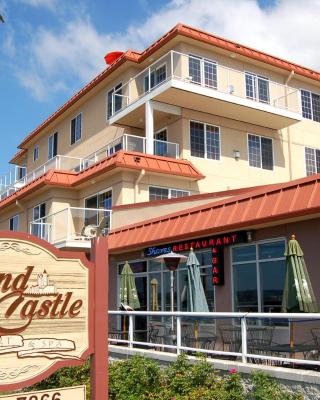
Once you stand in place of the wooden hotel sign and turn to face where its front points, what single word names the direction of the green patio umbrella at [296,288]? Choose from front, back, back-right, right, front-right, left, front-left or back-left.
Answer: back-left

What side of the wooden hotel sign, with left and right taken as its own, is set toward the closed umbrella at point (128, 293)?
back

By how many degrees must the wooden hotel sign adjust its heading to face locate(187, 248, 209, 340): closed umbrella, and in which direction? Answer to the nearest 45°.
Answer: approximately 135° to its left

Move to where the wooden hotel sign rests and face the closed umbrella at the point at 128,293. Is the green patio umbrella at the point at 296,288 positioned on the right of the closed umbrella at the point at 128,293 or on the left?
right

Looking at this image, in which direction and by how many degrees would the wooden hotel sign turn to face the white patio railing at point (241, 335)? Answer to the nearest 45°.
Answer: approximately 135° to its left

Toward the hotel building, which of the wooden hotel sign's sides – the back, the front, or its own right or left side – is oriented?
back

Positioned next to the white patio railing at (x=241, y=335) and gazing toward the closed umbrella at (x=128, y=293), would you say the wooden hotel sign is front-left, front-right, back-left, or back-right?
back-left

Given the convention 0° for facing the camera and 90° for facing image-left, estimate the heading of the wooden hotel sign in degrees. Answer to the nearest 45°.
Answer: approximately 0°
